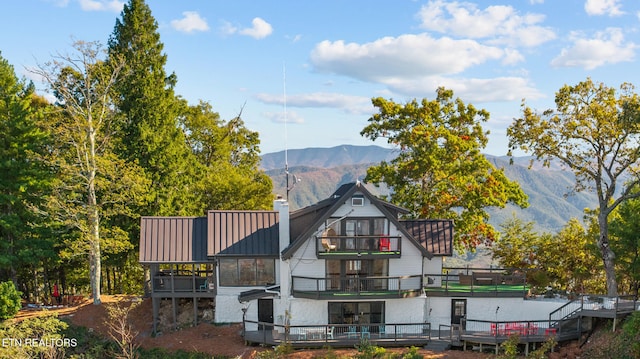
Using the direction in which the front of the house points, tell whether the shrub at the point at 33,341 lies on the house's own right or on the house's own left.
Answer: on the house's own right

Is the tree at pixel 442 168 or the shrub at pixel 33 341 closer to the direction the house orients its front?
the shrub

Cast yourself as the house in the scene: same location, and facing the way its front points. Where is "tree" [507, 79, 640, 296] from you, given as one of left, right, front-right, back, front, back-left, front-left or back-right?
left

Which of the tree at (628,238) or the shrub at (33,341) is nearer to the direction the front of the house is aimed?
the shrub

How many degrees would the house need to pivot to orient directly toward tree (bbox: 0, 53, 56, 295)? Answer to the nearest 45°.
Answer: approximately 90° to its right

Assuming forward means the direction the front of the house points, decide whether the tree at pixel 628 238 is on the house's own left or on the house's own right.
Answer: on the house's own left

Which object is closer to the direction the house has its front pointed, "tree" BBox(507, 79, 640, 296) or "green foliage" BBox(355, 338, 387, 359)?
the green foliage

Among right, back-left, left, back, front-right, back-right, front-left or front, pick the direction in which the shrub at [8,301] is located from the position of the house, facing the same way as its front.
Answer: right

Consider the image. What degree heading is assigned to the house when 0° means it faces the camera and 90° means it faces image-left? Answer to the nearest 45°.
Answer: approximately 0°
